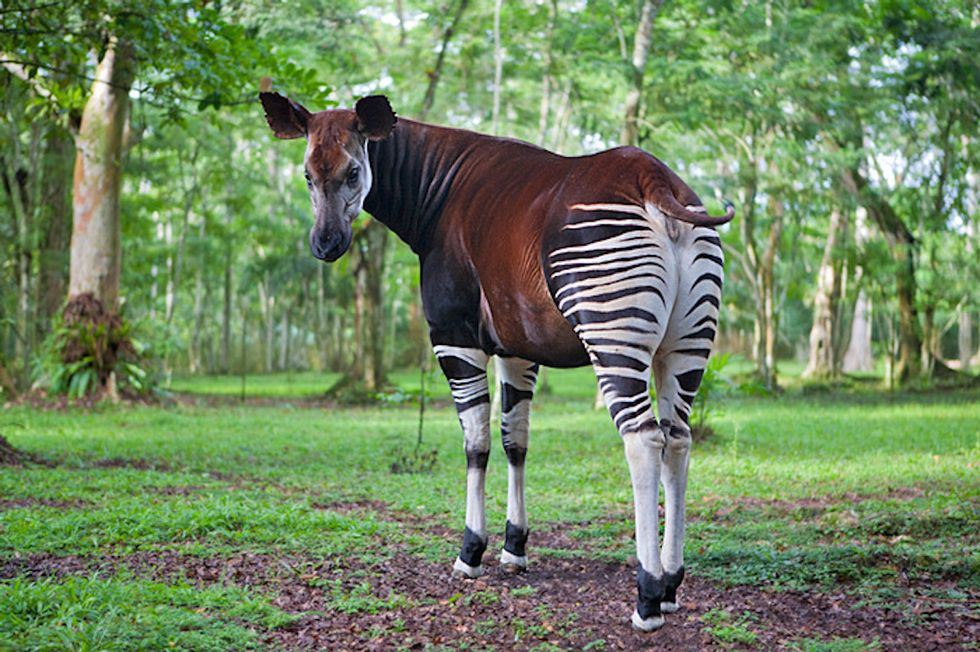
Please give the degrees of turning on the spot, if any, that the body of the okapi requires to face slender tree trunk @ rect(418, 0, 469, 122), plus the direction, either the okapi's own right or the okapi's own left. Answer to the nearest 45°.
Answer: approximately 45° to the okapi's own right

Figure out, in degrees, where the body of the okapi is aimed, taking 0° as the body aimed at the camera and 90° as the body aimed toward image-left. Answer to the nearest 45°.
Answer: approximately 135°

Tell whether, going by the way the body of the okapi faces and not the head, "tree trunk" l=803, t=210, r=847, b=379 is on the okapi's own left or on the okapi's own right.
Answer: on the okapi's own right

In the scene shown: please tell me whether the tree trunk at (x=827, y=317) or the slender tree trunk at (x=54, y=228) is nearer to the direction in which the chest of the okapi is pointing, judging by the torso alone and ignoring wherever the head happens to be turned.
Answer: the slender tree trunk

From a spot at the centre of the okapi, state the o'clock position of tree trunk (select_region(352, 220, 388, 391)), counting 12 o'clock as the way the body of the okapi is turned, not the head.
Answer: The tree trunk is roughly at 1 o'clock from the okapi.

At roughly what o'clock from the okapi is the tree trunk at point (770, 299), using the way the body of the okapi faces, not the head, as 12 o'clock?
The tree trunk is roughly at 2 o'clock from the okapi.
